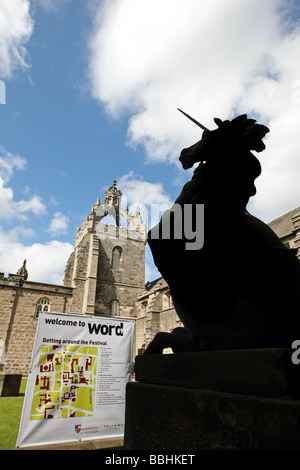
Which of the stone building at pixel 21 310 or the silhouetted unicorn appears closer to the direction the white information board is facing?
the silhouetted unicorn

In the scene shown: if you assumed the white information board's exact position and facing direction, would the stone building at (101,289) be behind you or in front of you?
behind

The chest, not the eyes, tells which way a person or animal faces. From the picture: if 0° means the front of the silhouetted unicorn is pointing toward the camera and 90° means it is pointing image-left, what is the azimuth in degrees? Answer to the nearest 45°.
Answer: approximately 90°

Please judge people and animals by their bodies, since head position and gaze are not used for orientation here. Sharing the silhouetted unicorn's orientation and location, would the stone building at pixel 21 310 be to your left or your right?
on your right

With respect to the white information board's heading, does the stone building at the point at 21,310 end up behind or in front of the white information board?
behind

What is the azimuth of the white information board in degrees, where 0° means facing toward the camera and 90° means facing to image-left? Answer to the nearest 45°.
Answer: approximately 0°

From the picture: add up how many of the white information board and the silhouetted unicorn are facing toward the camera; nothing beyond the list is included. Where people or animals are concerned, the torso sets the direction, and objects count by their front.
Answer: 1

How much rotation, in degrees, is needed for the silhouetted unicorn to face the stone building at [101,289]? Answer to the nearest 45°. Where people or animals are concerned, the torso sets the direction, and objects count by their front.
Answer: approximately 45° to its right

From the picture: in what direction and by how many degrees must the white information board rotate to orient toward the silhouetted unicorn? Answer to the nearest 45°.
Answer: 0° — it already faces it

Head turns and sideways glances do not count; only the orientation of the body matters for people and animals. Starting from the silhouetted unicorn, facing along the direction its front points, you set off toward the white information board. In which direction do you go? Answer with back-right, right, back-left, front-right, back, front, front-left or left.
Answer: front-right
